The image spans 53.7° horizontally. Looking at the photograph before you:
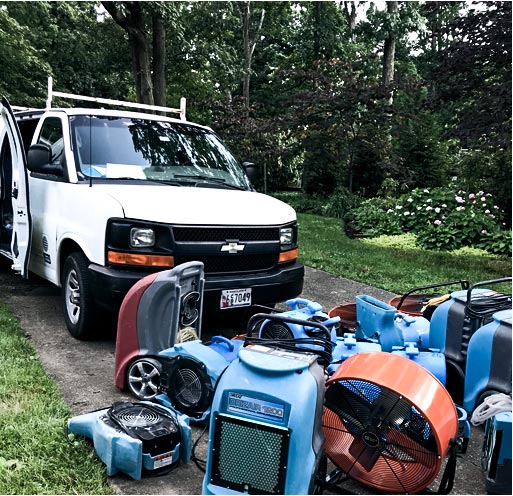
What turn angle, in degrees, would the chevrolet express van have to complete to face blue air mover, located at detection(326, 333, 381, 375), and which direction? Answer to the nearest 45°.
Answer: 0° — it already faces it

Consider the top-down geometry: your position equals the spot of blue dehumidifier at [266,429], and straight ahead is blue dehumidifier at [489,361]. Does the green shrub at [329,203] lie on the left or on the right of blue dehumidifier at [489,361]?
left

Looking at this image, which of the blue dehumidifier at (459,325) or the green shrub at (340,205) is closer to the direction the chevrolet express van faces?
the blue dehumidifier

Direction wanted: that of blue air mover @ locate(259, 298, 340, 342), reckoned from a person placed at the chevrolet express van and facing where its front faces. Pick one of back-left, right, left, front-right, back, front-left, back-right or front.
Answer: front

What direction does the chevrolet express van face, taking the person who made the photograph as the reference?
facing the viewer and to the right of the viewer

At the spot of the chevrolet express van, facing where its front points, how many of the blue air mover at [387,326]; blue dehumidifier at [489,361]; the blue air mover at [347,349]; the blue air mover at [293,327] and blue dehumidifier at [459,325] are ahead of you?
5

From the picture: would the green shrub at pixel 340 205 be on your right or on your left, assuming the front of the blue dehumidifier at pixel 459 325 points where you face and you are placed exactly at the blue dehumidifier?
on your right

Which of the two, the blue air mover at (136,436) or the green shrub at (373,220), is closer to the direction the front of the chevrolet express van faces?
the blue air mover

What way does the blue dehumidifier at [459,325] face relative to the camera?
to the viewer's left

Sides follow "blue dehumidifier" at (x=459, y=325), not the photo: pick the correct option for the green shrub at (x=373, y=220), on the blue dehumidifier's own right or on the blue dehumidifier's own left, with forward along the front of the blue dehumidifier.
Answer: on the blue dehumidifier's own right

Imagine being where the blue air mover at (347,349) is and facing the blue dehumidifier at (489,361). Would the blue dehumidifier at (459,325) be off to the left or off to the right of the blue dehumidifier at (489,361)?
left
